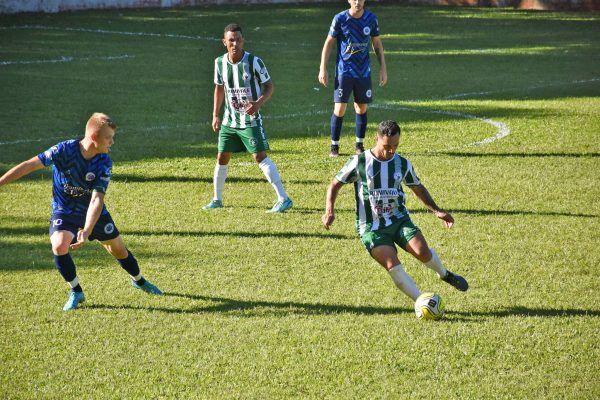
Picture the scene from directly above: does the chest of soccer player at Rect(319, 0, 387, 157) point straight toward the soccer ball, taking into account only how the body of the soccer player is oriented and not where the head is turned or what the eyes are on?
yes

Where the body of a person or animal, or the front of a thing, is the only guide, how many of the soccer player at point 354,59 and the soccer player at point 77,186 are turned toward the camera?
2

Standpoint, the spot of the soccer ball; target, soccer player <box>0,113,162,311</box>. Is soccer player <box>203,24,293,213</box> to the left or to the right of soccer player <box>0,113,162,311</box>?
right

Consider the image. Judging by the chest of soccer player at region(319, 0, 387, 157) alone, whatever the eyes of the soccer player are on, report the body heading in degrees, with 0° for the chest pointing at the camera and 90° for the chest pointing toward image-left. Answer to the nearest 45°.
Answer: approximately 0°

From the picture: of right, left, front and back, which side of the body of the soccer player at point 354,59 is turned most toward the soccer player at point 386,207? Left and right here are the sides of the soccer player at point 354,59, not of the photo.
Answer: front

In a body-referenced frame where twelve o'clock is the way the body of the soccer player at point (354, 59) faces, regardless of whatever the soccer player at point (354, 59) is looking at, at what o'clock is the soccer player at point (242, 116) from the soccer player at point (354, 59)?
the soccer player at point (242, 116) is roughly at 1 o'clock from the soccer player at point (354, 59).

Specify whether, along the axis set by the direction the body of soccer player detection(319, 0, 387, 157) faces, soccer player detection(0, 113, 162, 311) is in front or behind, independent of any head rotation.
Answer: in front

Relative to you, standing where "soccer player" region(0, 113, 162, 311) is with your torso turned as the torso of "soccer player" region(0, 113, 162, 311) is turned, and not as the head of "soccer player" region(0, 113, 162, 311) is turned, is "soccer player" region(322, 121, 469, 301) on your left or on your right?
on your left

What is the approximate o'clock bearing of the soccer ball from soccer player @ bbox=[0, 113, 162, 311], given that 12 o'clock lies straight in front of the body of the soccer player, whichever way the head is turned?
The soccer ball is roughly at 10 o'clock from the soccer player.

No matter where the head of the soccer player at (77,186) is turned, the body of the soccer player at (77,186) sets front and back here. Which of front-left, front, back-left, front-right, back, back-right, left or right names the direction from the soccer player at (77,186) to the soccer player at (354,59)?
back-left
